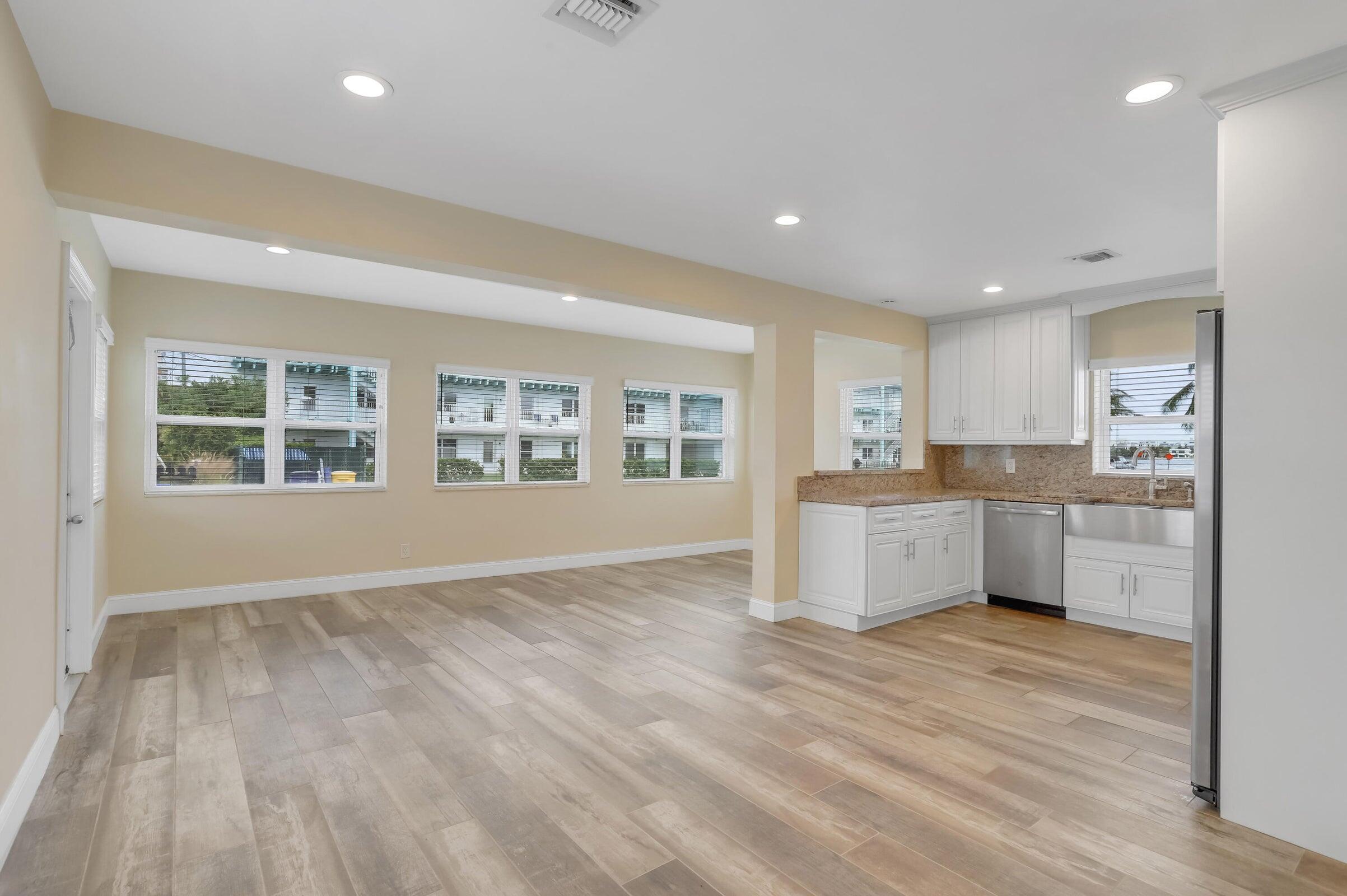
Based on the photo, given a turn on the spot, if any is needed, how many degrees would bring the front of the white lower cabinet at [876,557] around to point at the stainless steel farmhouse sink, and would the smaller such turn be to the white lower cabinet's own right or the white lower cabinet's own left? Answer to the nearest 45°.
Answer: approximately 45° to the white lower cabinet's own left

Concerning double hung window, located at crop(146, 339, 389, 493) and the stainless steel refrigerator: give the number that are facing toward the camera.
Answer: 1

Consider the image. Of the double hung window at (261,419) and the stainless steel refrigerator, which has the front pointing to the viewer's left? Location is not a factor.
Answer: the stainless steel refrigerator

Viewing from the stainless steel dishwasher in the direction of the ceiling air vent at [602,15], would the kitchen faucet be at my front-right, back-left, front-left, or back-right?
back-left

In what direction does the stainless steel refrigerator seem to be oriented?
to the viewer's left

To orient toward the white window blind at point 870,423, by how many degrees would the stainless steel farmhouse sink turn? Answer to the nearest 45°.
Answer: approximately 90° to its right

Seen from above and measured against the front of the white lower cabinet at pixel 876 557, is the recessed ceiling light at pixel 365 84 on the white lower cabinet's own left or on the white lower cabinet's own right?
on the white lower cabinet's own right

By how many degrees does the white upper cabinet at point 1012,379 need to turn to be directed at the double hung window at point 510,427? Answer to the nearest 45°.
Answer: approximately 45° to its right

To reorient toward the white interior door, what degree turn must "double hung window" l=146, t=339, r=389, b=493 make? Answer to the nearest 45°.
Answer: approximately 45° to its right

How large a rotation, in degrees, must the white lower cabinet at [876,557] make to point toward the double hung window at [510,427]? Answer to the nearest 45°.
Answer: approximately 135° to its right

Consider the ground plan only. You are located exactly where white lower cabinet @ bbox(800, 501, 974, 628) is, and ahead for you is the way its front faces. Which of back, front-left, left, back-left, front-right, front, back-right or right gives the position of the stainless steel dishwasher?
left
